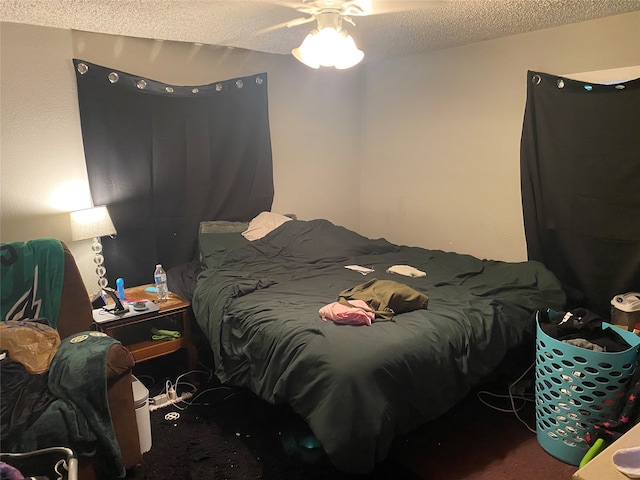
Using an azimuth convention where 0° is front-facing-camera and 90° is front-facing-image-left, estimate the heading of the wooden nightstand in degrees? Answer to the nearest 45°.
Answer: approximately 315°

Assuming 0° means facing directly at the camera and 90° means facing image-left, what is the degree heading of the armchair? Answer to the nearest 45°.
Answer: approximately 315°

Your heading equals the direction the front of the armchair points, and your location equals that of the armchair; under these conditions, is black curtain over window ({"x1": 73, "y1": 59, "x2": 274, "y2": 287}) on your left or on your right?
on your left

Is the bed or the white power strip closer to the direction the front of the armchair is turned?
the bed

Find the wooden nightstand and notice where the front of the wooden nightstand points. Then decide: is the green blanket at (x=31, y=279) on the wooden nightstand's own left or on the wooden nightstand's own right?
on the wooden nightstand's own right

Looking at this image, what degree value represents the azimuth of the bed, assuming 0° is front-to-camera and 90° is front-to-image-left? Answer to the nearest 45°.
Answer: approximately 315°

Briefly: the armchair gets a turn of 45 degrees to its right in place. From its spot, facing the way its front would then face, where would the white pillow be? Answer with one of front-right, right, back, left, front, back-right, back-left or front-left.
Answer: back-left
